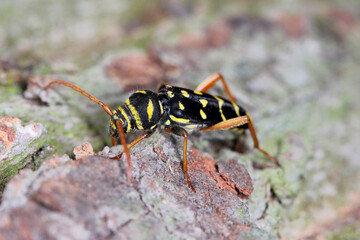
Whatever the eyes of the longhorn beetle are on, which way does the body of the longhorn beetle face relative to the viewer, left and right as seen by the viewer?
facing to the left of the viewer
